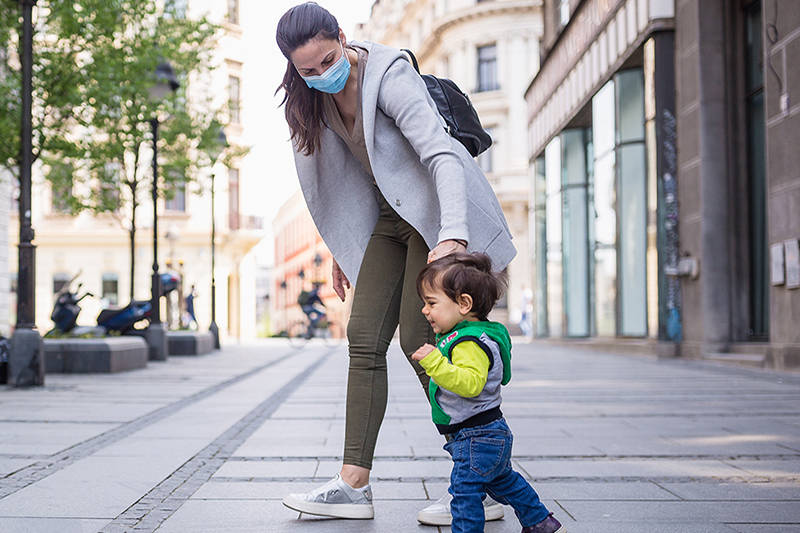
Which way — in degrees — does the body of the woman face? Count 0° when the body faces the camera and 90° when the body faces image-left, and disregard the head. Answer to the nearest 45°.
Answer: approximately 45°

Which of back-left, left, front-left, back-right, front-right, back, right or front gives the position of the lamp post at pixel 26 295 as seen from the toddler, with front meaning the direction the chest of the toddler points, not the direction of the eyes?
front-right

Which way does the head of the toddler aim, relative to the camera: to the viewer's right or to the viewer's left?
to the viewer's left

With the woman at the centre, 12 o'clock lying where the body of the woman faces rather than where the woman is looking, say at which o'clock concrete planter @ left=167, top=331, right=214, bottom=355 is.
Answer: The concrete planter is roughly at 4 o'clock from the woman.

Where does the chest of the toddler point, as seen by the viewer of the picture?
to the viewer's left

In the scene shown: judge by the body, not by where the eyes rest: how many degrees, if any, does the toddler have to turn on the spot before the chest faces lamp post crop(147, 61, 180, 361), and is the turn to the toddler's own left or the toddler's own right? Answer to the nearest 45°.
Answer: approximately 45° to the toddler's own right

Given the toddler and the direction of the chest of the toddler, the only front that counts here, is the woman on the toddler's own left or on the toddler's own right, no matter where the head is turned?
on the toddler's own right

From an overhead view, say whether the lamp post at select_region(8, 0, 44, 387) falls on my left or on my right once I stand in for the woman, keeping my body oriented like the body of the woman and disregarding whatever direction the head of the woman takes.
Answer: on my right

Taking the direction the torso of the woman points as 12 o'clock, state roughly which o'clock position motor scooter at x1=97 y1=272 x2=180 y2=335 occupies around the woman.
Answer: The motor scooter is roughly at 4 o'clock from the woman.

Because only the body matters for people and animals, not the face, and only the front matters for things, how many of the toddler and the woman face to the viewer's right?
0

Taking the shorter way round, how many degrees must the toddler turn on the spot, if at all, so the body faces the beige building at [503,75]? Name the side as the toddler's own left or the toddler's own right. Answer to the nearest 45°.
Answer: approximately 90° to the toddler's own right
